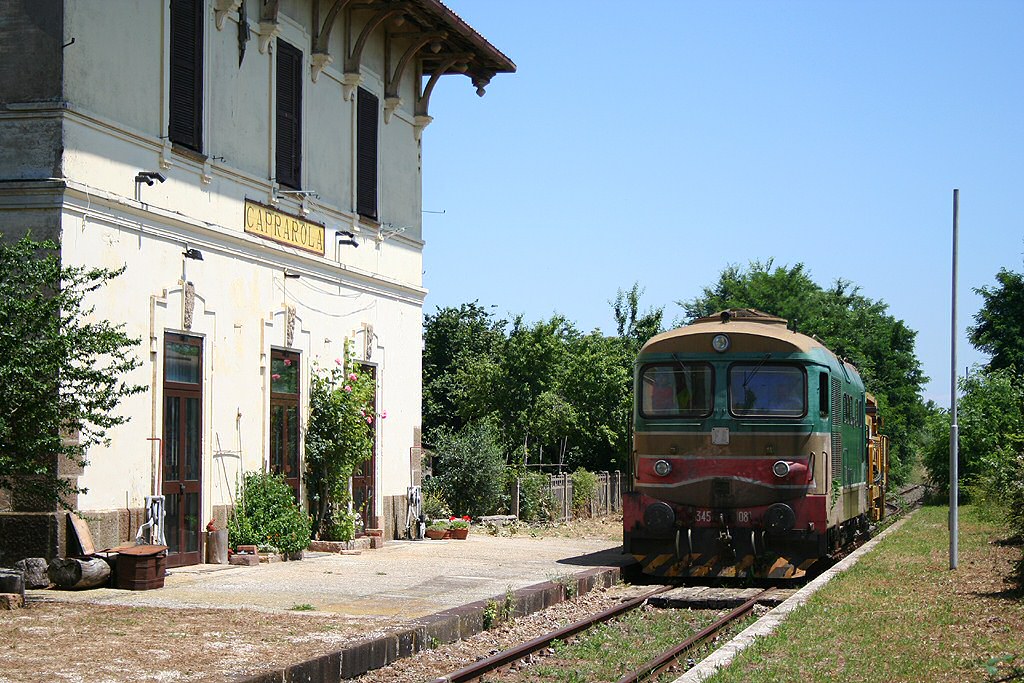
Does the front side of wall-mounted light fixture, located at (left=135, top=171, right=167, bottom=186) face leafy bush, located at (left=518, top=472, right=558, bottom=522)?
no

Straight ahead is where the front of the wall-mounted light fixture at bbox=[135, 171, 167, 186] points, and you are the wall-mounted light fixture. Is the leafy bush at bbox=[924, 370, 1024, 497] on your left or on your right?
on your left

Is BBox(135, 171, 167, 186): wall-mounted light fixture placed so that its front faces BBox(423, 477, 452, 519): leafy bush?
no

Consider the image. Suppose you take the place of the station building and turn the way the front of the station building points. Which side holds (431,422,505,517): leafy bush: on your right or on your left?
on your left

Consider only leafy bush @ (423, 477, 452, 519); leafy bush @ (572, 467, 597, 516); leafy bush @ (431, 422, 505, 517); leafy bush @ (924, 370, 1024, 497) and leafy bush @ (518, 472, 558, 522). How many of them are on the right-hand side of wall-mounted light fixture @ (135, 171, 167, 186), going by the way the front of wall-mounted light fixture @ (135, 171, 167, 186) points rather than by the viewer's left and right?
0

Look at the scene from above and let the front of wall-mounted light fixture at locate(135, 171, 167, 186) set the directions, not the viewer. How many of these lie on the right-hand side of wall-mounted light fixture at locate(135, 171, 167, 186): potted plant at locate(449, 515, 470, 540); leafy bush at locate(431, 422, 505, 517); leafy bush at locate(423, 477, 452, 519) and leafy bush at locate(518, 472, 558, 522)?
0

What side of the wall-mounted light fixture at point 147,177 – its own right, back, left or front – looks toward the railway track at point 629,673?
front

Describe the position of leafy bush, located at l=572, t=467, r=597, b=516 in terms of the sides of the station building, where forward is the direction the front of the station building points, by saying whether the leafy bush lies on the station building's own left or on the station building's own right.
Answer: on the station building's own left

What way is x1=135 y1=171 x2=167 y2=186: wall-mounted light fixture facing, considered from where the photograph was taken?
facing the viewer and to the right of the viewer

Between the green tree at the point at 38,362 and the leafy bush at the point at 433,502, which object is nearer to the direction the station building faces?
the green tree

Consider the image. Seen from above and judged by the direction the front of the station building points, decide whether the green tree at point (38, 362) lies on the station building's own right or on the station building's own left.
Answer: on the station building's own right
